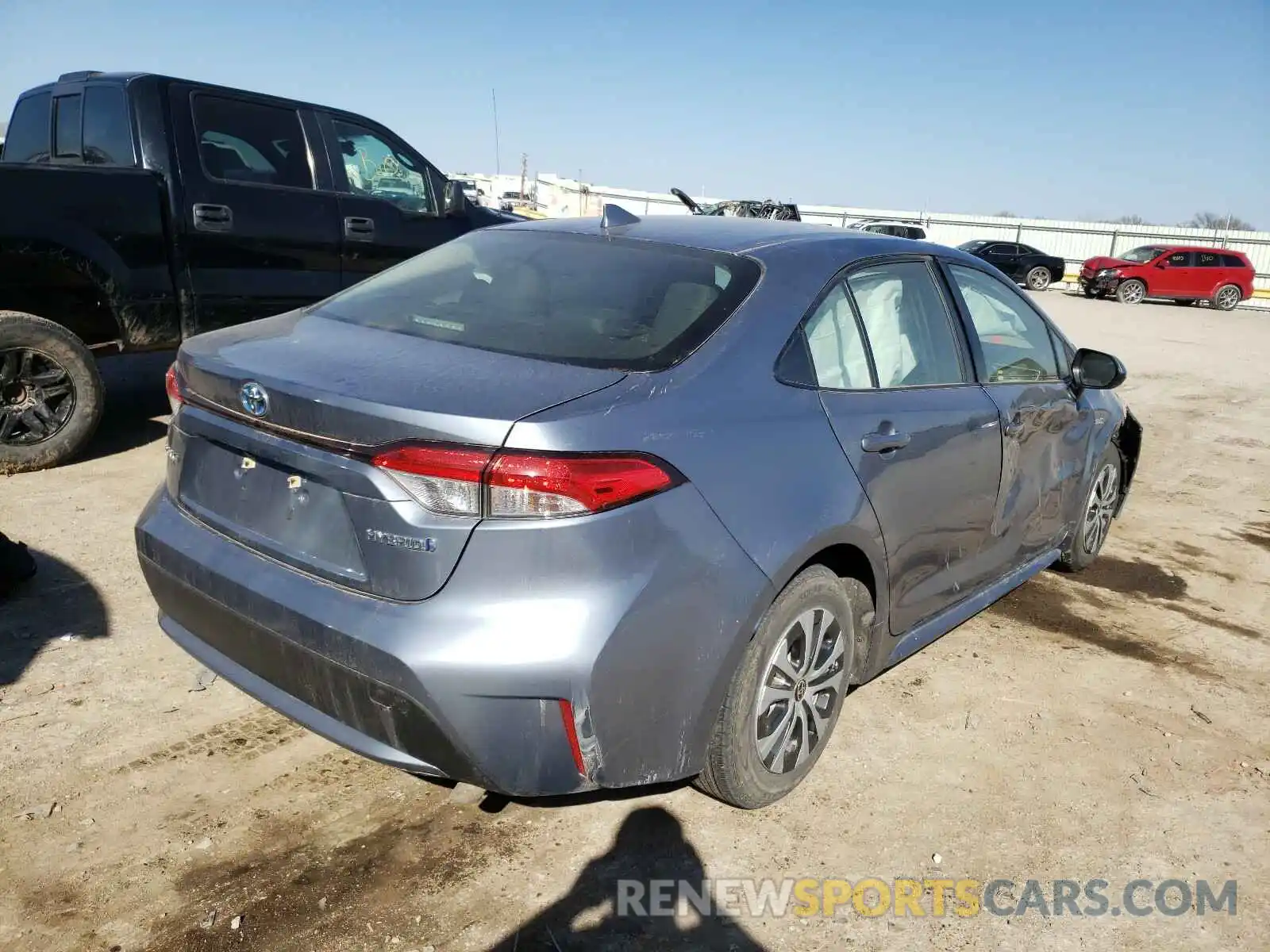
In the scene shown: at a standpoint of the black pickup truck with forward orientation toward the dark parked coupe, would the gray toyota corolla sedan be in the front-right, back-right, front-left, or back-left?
back-right

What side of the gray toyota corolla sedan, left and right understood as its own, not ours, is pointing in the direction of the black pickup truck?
left

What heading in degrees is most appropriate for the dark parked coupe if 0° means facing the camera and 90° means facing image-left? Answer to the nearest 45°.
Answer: approximately 90°

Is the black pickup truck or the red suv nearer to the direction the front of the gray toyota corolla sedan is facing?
the red suv

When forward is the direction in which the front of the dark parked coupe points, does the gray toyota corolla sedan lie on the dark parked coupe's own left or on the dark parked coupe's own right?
on the dark parked coupe's own left

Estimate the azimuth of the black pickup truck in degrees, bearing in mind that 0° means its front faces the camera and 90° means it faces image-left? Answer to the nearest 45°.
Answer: approximately 225°

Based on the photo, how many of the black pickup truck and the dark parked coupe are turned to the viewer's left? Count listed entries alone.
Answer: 1
